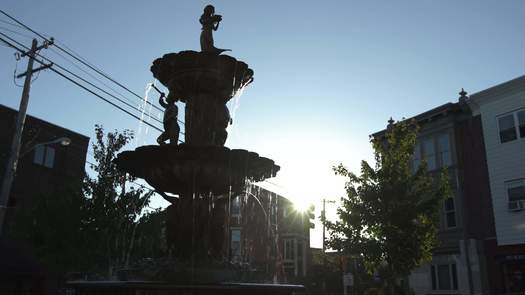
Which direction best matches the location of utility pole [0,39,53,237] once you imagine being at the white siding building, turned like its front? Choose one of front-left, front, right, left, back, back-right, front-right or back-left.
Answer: front

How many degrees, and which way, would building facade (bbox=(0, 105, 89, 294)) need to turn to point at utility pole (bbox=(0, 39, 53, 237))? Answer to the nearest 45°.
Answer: approximately 45° to its right

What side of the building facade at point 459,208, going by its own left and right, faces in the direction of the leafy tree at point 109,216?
front

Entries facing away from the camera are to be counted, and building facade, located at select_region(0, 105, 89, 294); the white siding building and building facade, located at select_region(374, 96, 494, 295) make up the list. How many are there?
0

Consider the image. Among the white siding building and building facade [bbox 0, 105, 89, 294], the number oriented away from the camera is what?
0

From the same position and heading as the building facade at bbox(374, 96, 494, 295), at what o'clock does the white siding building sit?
The white siding building is roughly at 9 o'clock from the building facade.

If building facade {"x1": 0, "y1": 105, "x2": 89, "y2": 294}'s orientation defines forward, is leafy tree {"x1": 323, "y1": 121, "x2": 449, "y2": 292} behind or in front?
in front

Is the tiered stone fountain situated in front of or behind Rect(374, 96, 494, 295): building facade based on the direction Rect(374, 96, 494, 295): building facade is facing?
in front

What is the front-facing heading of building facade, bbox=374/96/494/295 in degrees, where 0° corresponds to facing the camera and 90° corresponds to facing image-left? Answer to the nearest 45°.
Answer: approximately 45°

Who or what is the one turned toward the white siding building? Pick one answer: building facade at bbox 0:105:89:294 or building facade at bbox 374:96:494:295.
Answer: building facade at bbox 0:105:89:294

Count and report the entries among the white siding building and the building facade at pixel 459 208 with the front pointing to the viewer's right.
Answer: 0

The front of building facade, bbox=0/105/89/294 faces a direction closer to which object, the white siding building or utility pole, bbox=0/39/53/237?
the white siding building

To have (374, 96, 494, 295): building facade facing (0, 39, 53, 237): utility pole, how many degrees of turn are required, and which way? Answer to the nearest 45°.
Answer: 0° — it already faces it

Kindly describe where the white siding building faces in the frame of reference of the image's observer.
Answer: facing the viewer and to the left of the viewer

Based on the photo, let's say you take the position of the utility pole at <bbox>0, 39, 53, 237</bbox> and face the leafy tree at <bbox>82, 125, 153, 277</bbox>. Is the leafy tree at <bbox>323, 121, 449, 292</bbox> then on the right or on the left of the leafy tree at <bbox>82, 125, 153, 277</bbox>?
right
